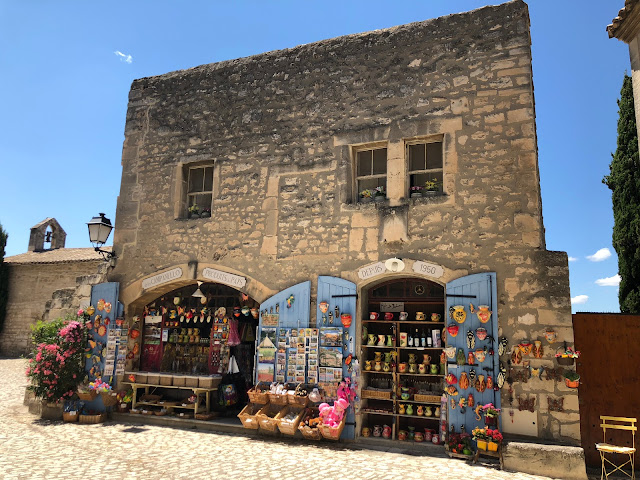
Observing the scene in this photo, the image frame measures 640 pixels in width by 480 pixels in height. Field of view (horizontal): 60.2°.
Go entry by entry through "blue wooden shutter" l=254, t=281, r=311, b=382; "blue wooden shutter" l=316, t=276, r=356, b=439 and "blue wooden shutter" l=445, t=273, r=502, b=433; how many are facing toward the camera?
3

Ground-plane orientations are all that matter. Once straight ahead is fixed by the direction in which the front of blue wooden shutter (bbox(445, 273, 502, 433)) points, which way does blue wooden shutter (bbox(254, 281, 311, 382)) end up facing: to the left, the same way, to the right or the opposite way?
the same way

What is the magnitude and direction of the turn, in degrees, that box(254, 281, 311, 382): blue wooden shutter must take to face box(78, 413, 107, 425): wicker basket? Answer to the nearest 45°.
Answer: approximately 90° to its right

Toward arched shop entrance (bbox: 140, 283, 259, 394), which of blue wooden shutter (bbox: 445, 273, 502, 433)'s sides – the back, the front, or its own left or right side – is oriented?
right

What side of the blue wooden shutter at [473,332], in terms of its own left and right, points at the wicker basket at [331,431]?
right

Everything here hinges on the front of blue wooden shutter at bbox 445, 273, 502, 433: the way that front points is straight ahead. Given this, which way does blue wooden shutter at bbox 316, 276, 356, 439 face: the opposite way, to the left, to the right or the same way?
the same way

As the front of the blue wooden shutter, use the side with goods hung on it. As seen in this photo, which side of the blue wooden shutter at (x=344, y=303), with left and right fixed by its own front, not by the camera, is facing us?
front

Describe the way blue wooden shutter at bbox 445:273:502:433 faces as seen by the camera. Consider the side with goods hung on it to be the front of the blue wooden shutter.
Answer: facing the viewer

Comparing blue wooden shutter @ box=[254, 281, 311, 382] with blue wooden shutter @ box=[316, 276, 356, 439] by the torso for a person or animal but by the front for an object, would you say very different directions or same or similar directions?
same or similar directions

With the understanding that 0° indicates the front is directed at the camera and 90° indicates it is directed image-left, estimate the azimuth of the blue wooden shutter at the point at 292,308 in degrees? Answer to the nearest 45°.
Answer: approximately 0°

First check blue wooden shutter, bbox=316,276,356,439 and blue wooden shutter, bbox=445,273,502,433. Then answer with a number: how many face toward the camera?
2

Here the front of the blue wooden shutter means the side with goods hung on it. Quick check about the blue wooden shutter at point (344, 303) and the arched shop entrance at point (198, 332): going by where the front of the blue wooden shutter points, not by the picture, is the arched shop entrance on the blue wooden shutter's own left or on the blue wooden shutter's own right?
on the blue wooden shutter's own right

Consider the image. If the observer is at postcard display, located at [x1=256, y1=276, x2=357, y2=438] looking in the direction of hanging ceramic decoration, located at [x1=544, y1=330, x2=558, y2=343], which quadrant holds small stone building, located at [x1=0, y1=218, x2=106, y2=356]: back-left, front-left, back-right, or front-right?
back-left
